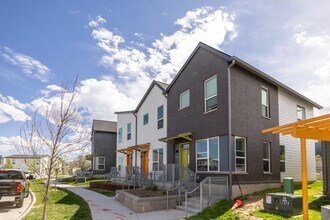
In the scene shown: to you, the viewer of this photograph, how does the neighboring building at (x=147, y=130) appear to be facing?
facing the viewer and to the left of the viewer

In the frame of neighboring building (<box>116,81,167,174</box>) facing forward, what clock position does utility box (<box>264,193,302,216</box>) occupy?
The utility box is roughly at 10 o'clock from the neighboring building.

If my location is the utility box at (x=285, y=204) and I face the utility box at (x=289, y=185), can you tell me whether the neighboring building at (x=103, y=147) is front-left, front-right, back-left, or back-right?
front-left
